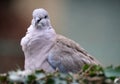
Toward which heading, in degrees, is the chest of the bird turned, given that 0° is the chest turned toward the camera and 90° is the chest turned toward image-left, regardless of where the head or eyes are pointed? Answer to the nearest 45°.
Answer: approximately 45°
